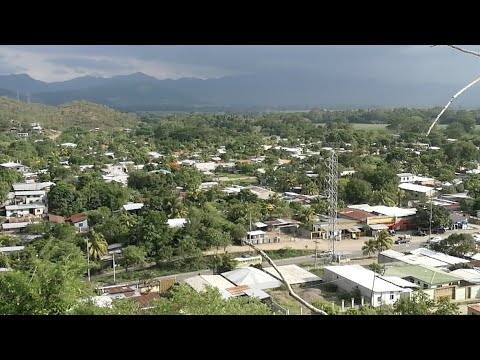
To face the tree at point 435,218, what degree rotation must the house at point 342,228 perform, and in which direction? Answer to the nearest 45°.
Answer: approximately 90° to its left

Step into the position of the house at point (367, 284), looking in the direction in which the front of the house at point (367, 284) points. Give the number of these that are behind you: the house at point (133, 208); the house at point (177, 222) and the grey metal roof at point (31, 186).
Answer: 3

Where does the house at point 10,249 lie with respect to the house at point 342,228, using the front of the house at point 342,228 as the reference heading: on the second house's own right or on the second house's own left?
on the second house's own right

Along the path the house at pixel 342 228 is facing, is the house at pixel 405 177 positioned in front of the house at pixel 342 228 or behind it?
behind

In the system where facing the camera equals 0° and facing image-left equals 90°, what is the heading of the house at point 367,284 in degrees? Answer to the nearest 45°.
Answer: approximately 315°

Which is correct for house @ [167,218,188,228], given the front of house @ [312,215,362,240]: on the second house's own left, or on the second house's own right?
on the second house's own right

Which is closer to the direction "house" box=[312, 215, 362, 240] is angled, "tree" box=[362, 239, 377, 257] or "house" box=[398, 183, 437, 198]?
the tree

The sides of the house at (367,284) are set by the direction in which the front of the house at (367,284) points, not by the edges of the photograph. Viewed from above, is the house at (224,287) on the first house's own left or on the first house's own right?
on the first house's own right

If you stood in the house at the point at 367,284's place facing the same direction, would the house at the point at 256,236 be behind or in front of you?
behind

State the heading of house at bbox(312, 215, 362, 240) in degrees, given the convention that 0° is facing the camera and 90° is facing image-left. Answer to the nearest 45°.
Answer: approximately 0°
